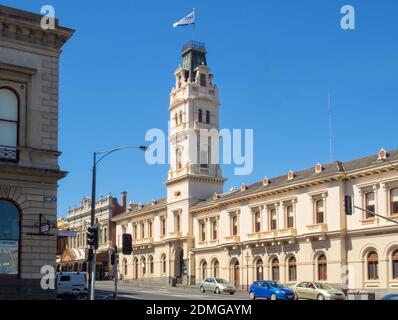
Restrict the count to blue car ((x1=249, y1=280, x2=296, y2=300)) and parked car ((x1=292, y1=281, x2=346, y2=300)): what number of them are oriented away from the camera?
0

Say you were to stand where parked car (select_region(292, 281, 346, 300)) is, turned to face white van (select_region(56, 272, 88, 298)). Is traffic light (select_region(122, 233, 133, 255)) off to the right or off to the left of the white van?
left
